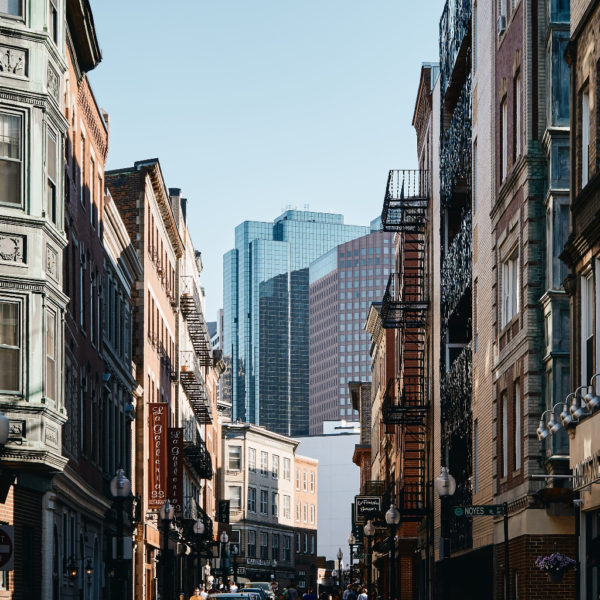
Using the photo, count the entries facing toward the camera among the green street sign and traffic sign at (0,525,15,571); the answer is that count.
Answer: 2

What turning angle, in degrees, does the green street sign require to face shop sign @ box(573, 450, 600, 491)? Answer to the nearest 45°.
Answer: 0° — it already faces it

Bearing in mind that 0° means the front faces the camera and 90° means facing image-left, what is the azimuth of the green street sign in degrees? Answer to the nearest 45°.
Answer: approximately 0°
